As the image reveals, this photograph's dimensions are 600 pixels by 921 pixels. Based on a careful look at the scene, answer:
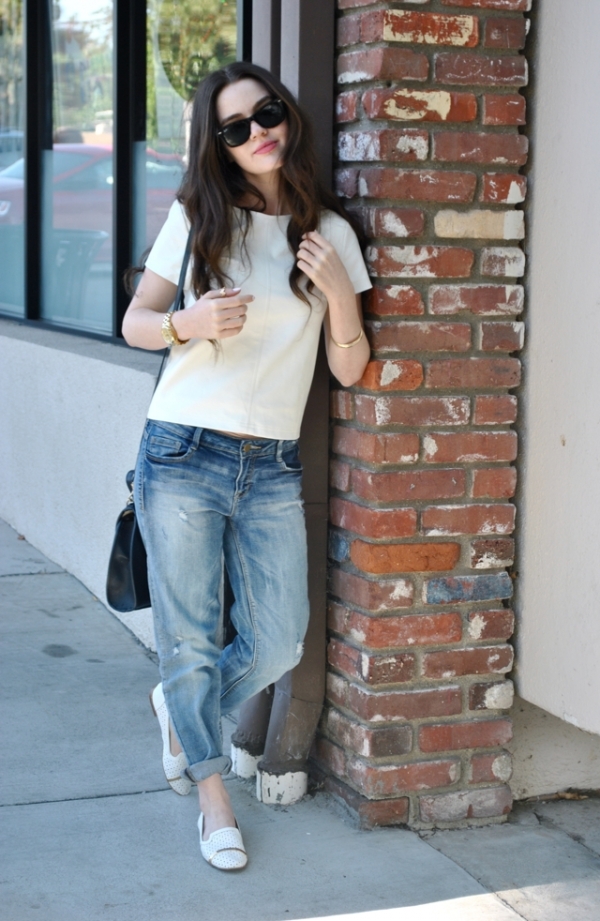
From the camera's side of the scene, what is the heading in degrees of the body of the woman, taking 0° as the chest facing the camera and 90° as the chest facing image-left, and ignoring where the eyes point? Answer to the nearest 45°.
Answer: approximately 0°
